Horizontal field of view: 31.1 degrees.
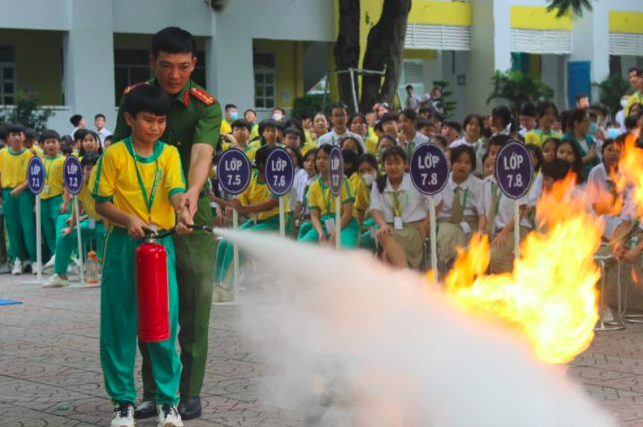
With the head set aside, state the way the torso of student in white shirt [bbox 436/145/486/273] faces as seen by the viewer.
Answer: toward the camera

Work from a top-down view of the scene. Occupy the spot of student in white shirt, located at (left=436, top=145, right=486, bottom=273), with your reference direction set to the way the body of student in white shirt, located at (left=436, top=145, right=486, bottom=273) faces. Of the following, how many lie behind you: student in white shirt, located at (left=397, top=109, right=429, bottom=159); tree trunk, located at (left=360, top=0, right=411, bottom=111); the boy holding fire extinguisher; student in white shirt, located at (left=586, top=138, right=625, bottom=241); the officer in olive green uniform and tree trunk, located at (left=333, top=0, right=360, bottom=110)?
3

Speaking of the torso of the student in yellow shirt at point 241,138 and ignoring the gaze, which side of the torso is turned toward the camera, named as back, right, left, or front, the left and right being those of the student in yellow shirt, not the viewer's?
front

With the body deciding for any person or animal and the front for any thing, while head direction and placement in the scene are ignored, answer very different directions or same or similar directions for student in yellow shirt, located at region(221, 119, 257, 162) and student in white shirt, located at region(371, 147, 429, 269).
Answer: same or similar directions

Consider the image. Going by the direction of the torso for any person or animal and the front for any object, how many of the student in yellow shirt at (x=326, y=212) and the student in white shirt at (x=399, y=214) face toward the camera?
2

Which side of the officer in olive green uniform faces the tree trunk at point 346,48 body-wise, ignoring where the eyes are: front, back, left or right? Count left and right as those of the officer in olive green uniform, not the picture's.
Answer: back

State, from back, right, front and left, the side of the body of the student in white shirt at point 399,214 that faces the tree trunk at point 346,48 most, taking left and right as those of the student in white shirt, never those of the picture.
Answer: back

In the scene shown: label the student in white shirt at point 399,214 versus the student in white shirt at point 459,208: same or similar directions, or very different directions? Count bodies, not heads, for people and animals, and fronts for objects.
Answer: same or similar directions

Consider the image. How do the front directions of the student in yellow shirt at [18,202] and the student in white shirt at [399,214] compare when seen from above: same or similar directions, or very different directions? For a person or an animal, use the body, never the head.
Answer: same or similar directions

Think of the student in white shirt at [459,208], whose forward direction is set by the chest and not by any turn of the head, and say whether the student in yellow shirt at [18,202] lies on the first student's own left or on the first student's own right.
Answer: on the first student's own right

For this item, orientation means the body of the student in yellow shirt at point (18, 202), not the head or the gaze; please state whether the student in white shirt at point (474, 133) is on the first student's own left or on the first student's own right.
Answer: on the first student's own left

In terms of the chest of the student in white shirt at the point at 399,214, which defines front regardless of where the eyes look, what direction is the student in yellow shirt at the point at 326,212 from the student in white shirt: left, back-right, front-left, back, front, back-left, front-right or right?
back-right

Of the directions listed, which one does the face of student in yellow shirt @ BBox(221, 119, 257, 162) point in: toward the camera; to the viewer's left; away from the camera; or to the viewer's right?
toward the camera

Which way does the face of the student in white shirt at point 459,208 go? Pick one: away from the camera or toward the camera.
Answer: toward the camera

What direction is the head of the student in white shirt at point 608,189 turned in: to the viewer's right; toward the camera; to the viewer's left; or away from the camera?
toward the camera

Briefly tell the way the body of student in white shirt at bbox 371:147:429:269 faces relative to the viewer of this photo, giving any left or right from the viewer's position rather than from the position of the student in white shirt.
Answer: facing the viewer

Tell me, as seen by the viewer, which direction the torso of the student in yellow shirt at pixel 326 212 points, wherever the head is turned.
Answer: toward the camera
